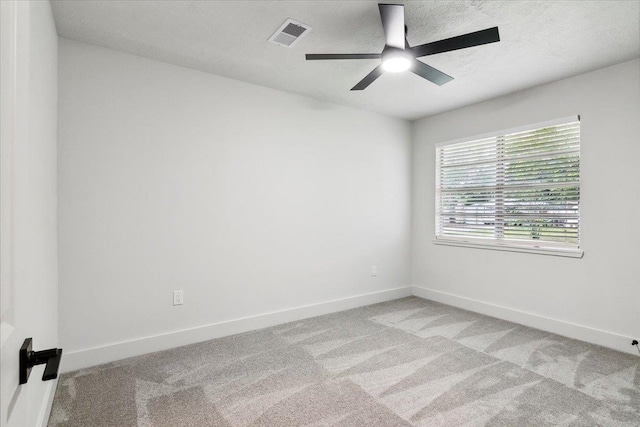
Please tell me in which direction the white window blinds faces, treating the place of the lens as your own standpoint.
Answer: facing the viewer and to the left of the viewer

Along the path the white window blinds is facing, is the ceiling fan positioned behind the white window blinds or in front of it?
in front

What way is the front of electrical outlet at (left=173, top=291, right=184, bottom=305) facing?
toward the camera

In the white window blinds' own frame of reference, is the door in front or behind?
in front

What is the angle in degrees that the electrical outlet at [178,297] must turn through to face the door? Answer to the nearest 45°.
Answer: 0° — it already faces it

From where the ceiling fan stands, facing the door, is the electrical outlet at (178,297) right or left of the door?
right

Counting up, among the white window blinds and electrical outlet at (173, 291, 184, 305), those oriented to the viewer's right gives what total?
0

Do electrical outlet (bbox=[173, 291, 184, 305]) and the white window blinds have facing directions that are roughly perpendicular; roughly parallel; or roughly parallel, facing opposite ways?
roughly perpendicular

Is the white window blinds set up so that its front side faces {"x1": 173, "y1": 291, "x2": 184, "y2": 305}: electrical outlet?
yes

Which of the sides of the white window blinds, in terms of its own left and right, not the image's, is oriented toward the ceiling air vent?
front

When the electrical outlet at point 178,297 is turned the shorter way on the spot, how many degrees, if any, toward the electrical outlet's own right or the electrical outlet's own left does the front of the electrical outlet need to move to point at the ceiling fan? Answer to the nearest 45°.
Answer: approximately 45° to the electrical outlet's own left
